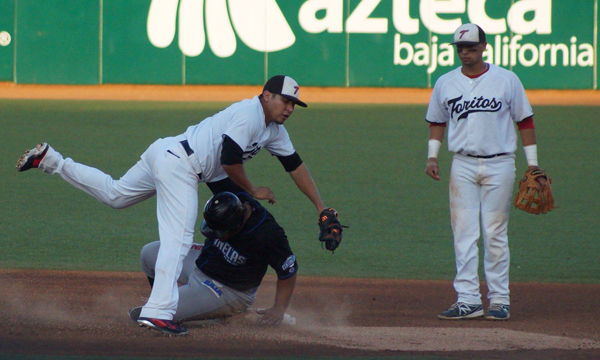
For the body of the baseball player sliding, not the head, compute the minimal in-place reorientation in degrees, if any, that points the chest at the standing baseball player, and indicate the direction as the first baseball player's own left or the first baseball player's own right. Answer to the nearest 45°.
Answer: approximately 135° to the first baseball player's own left
